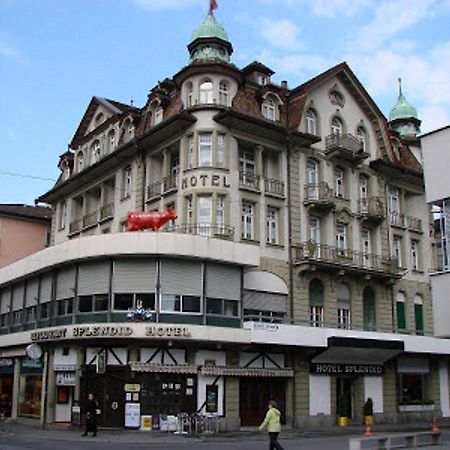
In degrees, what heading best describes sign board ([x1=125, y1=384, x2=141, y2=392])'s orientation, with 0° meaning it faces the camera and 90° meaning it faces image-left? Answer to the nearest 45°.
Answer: approximately 0°

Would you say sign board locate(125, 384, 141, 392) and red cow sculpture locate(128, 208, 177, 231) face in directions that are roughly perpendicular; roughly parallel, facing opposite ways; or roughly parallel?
roughly perpendicular
